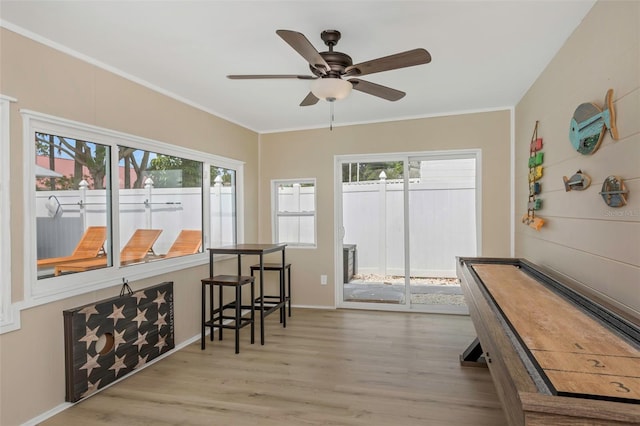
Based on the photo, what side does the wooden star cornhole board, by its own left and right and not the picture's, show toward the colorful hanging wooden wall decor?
front

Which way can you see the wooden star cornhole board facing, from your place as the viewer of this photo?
facing the viewer and to the right of the viewer

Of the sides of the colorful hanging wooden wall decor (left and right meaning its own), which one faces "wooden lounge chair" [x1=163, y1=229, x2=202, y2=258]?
front

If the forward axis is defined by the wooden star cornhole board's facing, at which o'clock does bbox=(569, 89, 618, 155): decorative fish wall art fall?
The decorative fish wall art is roughly at 12 o'clock from the wooden star cornhole board.

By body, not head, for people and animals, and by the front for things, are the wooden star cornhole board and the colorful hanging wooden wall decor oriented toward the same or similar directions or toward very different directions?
very different directions

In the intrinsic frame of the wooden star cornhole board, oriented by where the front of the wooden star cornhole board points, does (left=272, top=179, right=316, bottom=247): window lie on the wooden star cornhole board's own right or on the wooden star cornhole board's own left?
on the wooden star cornhole board's own left

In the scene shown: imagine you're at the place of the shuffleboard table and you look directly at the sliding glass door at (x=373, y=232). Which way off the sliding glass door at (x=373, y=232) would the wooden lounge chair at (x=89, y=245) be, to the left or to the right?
left

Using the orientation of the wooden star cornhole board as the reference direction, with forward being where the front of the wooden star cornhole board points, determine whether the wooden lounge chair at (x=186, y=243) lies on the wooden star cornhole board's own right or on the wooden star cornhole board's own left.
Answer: on the wooden star cornhole board's own left

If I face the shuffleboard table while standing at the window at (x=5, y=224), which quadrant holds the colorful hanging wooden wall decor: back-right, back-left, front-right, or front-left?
front-left

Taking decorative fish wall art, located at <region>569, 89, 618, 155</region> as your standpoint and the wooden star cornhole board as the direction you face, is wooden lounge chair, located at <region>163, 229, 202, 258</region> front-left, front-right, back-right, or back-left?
front-right

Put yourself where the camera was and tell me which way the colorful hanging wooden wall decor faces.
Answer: facing the viewer and to the left of the viewer

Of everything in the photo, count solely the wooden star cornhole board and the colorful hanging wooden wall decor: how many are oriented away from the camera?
0

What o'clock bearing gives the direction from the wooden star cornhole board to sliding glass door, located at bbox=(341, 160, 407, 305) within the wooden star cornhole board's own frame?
The sliding glass door is roughly at 10 o'clock from the wooden star cornhole board.

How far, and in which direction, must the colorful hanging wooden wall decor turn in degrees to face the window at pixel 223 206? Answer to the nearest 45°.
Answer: approximately 45° to its right
